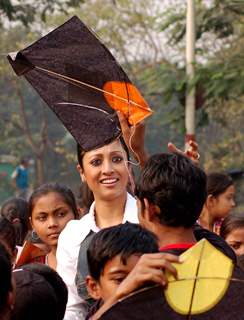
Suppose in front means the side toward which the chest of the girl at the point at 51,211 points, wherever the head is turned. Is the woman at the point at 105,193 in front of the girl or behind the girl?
in front

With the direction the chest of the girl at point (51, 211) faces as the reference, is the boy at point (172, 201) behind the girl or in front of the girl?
in front

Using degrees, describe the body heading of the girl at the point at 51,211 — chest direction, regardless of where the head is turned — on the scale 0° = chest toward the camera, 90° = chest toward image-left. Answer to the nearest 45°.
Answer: approximately 0°
